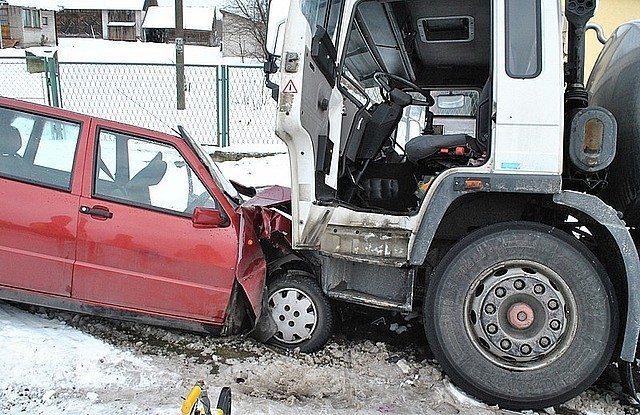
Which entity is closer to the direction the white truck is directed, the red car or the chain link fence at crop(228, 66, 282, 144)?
the red car

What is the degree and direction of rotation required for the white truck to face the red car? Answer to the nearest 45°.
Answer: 0° — it already faces it

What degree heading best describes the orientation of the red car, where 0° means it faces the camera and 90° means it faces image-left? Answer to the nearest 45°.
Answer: approximately 270°

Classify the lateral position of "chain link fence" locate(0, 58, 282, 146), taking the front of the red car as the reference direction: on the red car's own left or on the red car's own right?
on the red car's own left

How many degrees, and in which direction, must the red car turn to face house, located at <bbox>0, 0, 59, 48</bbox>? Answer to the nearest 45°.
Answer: approximately 90° to its left

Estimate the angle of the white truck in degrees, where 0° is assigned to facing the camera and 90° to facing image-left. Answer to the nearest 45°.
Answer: approximately 90°

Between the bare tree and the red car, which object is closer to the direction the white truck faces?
the red car

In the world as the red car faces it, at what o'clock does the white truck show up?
The white truck is roughly at 1 o'clock from the red car.

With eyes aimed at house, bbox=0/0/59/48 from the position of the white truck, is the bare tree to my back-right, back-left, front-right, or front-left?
front-right

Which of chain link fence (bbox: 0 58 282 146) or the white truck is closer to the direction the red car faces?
the white truck

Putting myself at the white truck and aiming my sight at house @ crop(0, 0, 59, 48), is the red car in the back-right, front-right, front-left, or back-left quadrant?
front-left

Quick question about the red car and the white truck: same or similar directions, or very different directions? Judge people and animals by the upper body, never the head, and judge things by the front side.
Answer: very different directions

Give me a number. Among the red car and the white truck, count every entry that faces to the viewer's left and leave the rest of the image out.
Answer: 1
